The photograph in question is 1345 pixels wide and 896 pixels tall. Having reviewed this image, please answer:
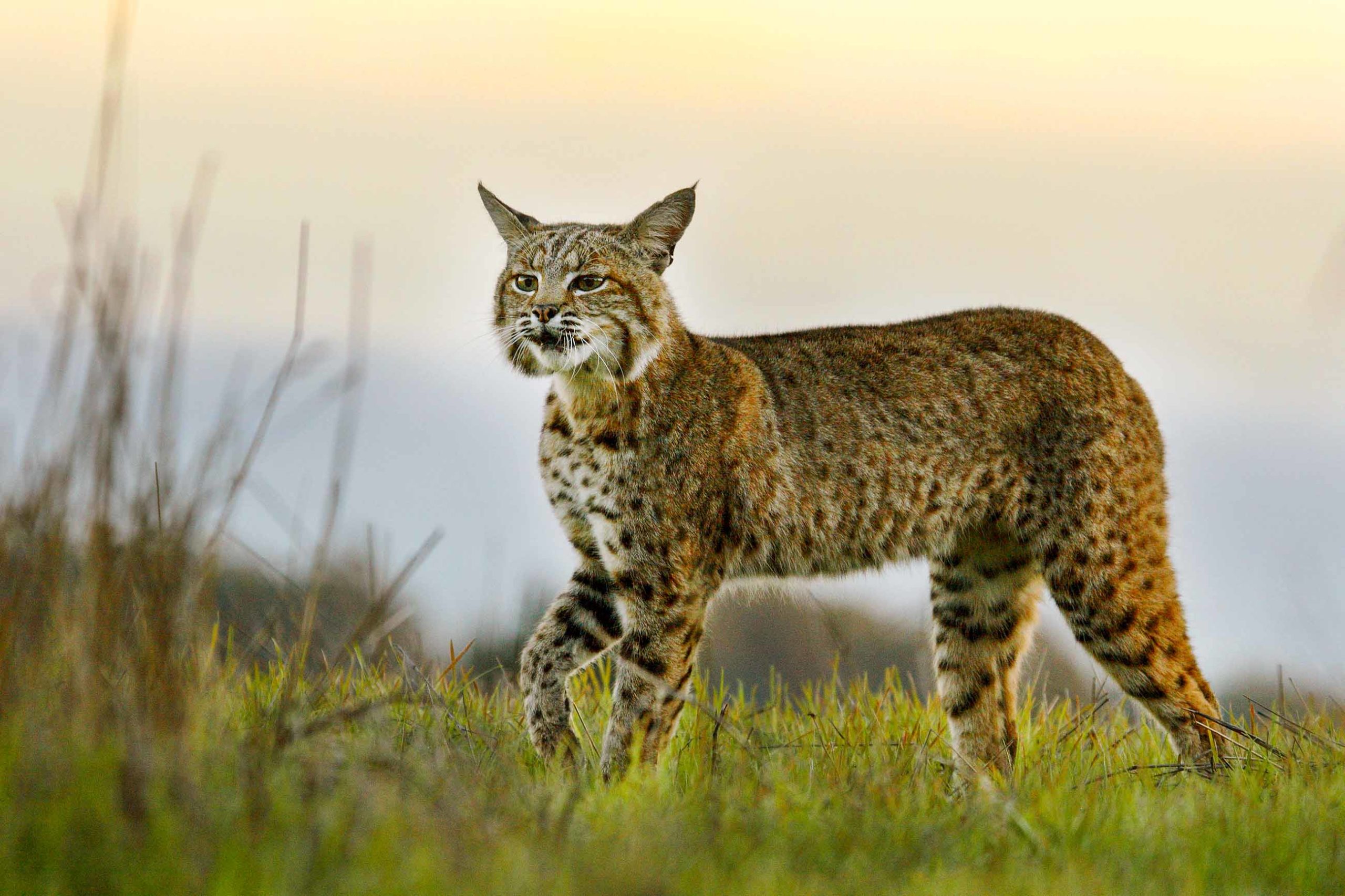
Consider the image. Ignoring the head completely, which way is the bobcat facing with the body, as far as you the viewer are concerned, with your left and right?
facing to the left of the viewer
